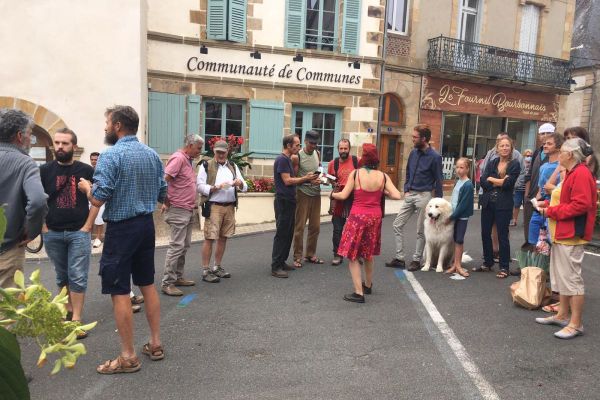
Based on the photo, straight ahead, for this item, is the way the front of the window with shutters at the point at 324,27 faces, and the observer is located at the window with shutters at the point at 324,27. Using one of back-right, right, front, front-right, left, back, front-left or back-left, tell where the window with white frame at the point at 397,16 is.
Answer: back-left

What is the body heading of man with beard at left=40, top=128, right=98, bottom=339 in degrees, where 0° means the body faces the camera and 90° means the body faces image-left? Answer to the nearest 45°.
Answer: approximately 0°

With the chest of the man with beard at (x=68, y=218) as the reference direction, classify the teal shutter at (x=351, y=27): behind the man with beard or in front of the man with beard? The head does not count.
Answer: behind

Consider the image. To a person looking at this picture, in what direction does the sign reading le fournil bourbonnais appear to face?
facing the viewer and to the right of the viewer

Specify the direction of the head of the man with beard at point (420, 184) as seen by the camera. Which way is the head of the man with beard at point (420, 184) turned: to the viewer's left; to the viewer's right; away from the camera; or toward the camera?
to the viewer's left

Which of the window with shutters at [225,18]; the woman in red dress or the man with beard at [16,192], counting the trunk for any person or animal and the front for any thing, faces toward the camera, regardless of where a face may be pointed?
the window with shutters

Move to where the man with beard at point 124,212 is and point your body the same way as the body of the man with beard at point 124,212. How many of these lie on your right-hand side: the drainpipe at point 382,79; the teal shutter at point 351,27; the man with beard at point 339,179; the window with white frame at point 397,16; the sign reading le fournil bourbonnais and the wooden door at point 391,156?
6

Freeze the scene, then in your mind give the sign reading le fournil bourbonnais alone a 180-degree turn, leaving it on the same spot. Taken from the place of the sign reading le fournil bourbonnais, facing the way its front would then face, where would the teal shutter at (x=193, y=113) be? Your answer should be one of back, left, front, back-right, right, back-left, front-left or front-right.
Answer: left

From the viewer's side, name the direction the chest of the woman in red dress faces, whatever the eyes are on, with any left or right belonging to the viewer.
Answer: facing away from the viewer

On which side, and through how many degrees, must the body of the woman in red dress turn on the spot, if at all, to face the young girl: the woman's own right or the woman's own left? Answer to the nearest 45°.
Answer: approximately 45° to the woman's own right

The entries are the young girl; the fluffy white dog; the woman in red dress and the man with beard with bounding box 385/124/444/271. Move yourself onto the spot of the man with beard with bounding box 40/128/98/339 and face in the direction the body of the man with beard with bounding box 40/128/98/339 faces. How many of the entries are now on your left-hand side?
4

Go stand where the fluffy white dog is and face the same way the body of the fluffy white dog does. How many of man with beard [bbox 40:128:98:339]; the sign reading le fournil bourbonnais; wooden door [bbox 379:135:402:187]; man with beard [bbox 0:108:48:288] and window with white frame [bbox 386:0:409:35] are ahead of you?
2

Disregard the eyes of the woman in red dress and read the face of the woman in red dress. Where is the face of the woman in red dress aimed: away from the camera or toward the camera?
away from the camera

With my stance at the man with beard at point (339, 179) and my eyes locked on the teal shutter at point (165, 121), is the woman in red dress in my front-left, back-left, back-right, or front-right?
back-left
